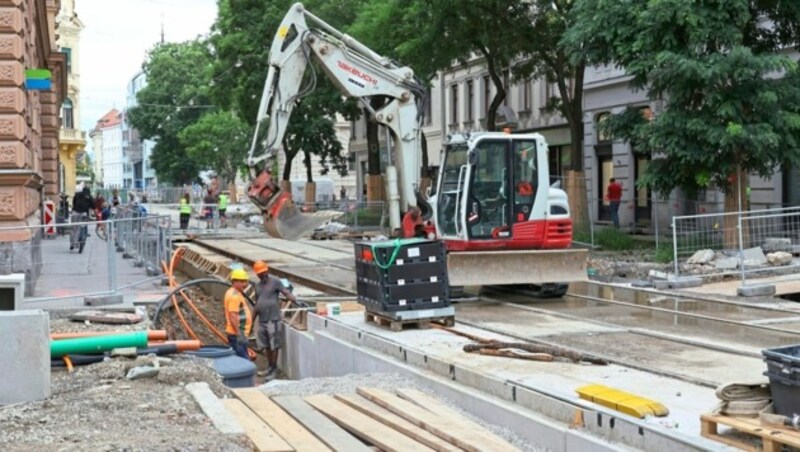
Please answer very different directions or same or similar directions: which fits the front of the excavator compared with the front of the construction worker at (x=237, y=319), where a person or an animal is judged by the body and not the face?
very different directions

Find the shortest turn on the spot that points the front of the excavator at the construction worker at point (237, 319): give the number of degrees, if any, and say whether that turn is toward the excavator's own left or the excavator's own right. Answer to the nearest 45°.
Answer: approximately 45° to the excavator's own left

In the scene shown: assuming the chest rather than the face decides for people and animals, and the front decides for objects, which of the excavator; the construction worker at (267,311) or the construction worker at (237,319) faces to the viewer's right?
the construction worker at (237,319)

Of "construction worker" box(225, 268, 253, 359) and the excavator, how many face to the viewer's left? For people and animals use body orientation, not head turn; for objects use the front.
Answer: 1

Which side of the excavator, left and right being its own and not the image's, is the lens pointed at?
left

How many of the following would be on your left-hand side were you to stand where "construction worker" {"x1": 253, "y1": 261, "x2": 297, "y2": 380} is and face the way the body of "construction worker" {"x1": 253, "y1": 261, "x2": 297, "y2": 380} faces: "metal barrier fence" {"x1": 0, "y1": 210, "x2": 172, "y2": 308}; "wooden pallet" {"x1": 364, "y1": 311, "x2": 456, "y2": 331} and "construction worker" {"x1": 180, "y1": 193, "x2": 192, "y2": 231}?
1

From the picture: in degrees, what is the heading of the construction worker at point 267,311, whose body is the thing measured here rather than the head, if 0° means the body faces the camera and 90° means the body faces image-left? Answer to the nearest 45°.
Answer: approximately 45°

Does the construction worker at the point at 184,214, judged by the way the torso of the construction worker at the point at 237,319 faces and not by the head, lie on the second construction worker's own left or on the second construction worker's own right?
on the second construction worker's own left

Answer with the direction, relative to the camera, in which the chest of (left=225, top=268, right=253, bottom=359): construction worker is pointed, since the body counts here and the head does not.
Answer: to the viewer's right

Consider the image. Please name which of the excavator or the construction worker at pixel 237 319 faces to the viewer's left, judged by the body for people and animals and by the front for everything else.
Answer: the excavator
